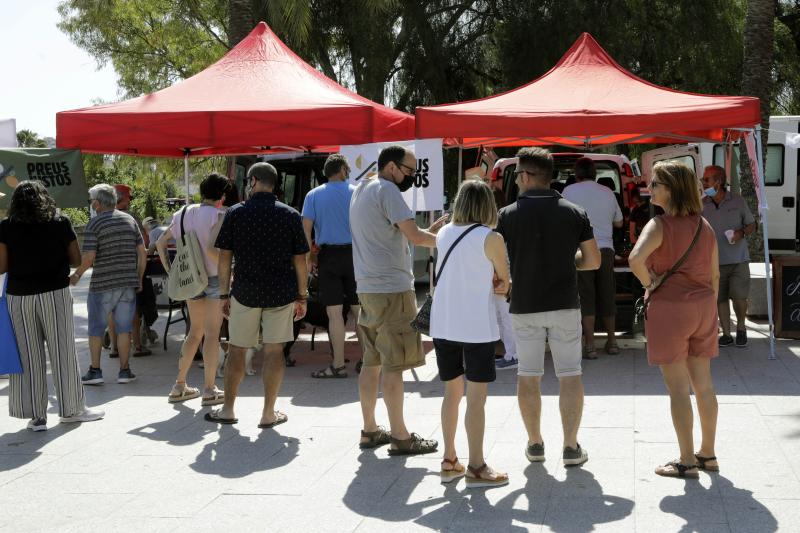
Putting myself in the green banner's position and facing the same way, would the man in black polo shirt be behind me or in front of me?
in front

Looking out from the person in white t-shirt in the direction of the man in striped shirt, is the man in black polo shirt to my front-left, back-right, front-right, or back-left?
front-left

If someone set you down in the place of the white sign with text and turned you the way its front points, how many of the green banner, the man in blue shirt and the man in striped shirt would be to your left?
0

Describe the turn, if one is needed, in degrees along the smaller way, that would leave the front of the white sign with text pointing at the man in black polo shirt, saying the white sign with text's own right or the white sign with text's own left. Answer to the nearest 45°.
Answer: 0° — it already faces them

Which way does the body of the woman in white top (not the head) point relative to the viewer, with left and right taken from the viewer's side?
facing away from the viewer and to the right of the viewer

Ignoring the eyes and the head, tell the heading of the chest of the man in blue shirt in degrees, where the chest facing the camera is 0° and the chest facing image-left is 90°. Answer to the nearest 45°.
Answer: approximately 135°

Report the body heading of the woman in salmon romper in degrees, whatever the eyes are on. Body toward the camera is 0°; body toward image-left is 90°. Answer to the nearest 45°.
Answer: approximately 135°

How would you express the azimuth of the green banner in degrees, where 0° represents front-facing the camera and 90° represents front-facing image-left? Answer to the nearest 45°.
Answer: approximately 0°

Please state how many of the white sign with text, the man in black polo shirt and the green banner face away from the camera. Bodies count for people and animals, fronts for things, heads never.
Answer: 1

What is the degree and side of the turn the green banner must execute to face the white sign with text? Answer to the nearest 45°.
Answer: approximately 45° to its left

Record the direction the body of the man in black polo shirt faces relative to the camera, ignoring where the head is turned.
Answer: away from the camera

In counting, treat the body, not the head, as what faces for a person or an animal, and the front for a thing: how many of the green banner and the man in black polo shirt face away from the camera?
1

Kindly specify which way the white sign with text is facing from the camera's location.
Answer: facing the viewer

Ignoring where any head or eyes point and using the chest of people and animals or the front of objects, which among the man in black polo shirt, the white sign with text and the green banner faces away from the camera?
the man in black polo shirt

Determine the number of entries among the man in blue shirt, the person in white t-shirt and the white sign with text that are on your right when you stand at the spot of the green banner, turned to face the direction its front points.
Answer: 0

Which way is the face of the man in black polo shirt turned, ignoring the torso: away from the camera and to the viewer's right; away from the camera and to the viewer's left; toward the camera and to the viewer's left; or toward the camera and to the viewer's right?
away from the camera and to the viewer's left

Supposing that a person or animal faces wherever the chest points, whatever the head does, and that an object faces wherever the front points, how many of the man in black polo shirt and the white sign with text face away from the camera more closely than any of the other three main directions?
1

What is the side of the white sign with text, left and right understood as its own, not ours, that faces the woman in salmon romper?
front
